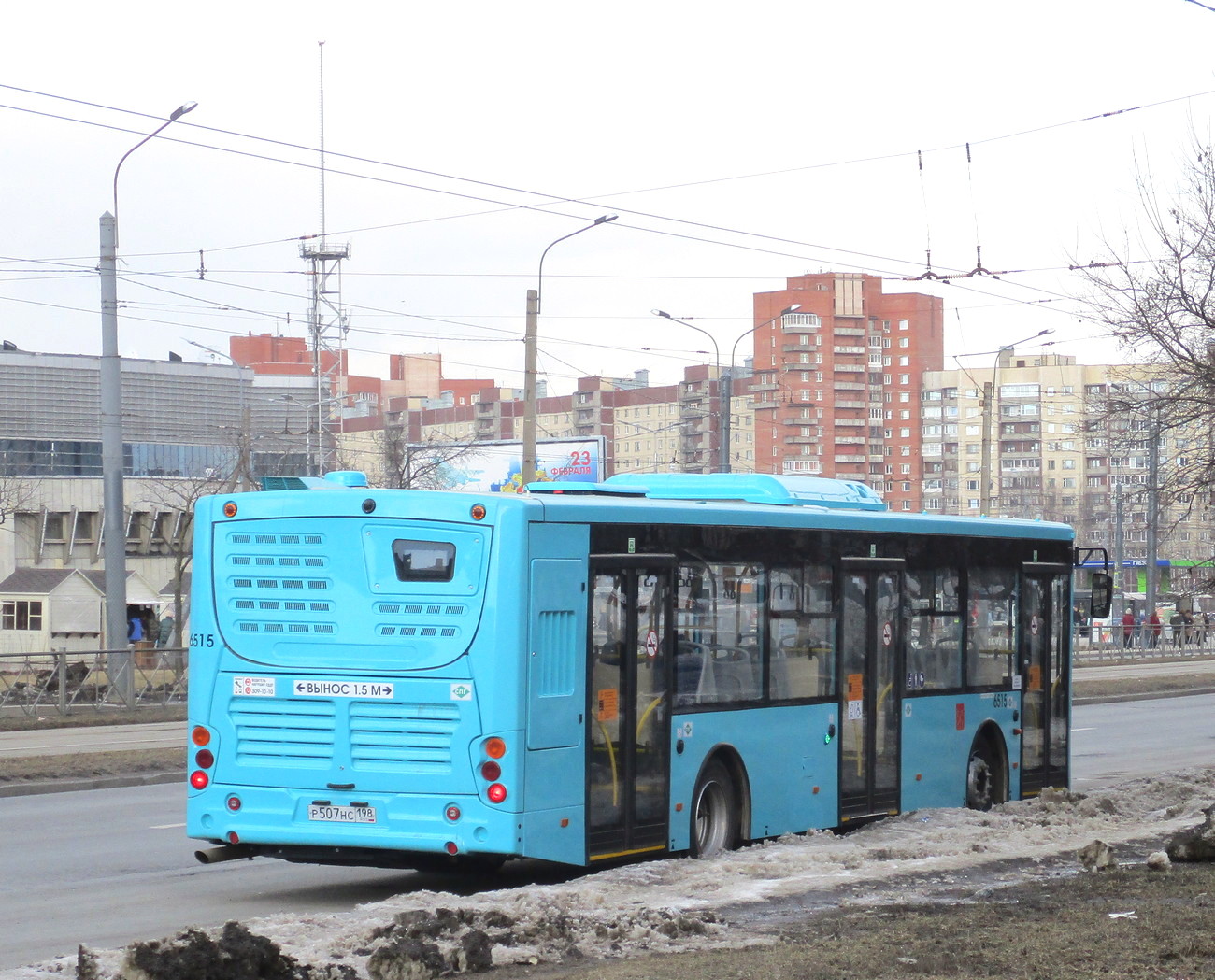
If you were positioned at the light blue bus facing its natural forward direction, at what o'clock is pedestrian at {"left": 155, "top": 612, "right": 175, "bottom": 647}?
The pedestrian is roughly at 10 o'clock from the light blue bus.

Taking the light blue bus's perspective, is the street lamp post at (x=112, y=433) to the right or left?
on its left

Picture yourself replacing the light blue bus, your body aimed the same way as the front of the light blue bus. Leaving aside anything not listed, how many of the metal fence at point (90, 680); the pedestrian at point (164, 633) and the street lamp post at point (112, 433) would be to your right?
0

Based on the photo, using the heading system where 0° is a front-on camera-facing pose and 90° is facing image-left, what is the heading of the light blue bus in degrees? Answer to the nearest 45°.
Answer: approximately 225°

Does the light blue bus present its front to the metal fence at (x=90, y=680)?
no

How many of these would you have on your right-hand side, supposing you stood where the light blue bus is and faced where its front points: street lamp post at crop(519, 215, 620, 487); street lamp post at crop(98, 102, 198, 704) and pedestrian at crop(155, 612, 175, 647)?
0

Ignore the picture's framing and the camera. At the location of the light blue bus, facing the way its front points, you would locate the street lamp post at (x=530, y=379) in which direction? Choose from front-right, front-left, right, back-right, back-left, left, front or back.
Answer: front-left

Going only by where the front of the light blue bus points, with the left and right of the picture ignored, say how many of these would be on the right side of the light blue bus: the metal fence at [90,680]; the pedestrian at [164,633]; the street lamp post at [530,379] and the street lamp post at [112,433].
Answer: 0
